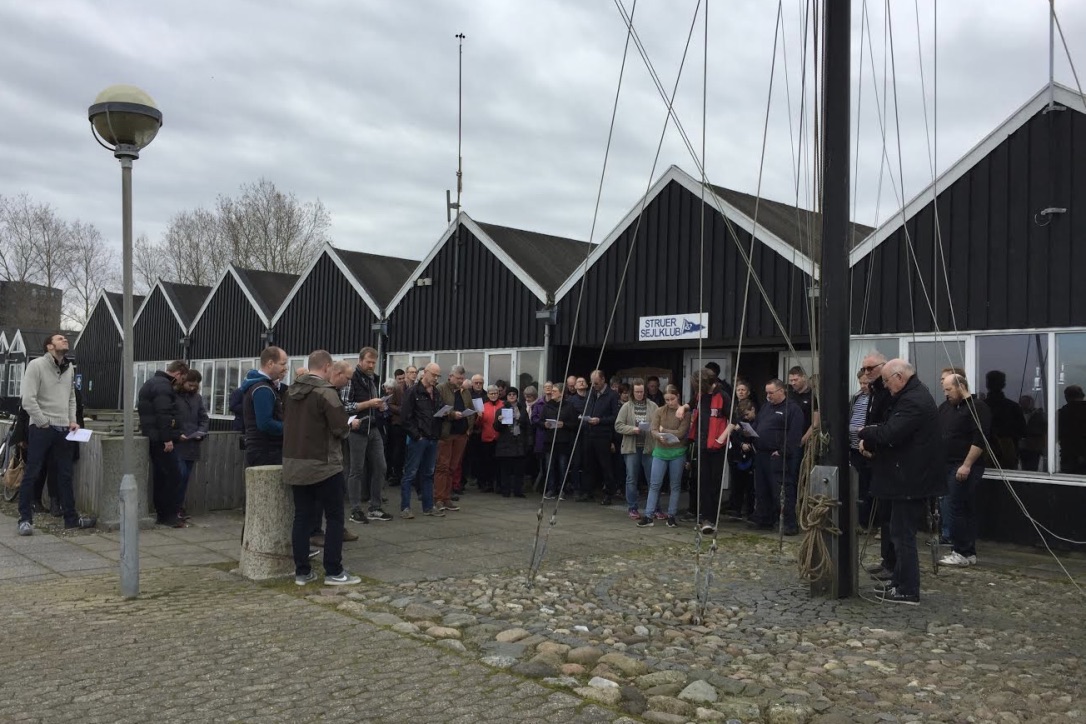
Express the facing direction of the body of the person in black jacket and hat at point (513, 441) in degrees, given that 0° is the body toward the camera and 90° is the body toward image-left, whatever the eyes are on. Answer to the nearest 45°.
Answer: approximately 0°

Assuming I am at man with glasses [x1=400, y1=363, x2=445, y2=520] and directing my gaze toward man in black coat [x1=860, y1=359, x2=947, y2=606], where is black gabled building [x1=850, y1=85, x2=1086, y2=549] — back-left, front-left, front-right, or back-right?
front-left

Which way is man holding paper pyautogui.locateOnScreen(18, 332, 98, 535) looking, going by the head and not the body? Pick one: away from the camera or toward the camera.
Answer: toward the camera

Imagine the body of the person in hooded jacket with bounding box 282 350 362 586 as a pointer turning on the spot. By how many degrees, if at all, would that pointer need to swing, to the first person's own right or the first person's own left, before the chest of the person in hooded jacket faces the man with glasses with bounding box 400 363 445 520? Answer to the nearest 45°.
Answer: approximately 45° to the first person's own left

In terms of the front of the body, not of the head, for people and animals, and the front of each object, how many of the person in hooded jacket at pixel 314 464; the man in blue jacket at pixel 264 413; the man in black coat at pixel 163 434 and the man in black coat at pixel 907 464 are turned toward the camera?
0

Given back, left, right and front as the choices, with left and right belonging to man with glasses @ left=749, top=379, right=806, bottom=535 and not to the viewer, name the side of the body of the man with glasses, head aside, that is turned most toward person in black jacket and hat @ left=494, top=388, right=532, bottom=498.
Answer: right

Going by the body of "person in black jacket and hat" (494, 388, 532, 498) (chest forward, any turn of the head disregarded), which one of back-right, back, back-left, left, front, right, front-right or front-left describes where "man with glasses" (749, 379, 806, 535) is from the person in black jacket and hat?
front-left

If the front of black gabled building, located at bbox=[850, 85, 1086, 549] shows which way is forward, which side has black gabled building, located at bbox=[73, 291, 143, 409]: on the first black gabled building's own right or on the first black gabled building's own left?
on the first black gabled building's own right

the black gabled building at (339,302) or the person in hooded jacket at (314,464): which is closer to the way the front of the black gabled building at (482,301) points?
the person in hooded jacket

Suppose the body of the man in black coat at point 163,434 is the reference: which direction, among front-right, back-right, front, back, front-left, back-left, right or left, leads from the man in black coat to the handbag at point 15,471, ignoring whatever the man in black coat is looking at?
back-left

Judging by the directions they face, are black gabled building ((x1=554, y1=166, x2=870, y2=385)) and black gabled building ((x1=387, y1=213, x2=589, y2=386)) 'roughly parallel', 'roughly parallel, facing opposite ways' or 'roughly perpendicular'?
roughly parallel

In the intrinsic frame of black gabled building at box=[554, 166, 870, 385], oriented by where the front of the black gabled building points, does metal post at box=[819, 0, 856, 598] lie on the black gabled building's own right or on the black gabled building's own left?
on the black gabled building's own left

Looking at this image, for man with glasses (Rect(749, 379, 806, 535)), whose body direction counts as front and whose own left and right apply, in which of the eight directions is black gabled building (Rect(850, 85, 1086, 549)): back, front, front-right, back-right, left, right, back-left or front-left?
back-left

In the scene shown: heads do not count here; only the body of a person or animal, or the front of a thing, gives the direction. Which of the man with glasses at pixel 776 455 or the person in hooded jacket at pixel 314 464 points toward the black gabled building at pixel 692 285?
the person in hooded jacket

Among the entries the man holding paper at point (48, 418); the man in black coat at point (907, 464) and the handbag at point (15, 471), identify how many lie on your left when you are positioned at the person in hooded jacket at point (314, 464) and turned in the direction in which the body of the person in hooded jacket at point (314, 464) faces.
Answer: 2

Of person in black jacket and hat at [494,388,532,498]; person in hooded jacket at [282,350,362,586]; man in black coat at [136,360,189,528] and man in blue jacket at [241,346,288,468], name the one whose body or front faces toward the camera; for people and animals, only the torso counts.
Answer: person in black jacket and hat at [494,388,532,498]
